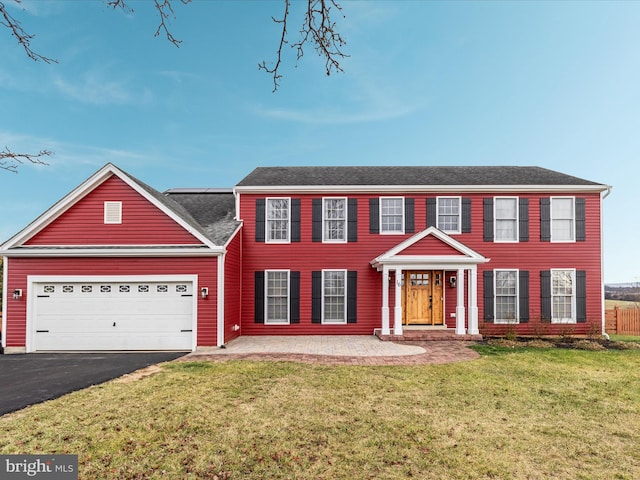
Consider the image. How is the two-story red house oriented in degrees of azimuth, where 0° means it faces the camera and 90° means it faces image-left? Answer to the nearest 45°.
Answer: approximately 0°
